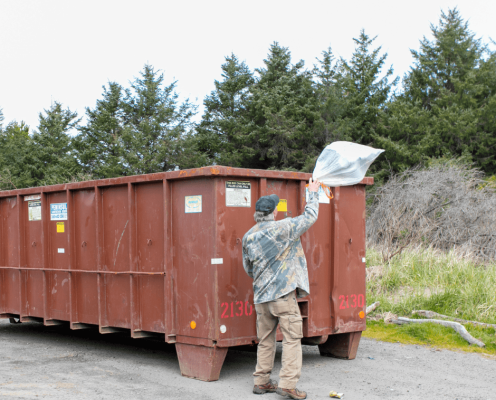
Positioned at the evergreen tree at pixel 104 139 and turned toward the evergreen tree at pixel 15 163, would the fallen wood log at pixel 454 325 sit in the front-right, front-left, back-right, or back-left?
back-left

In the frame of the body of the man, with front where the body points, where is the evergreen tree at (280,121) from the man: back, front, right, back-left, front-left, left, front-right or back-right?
front-left

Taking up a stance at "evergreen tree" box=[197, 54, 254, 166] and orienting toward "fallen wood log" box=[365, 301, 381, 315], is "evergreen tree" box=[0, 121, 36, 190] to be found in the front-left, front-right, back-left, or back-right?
back-right

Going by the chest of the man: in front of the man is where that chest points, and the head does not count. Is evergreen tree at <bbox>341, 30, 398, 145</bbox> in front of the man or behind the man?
in front

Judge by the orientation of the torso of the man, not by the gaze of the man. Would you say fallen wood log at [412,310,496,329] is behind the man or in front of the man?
in front

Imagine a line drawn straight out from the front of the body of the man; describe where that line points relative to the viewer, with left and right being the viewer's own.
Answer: facing away from the viewer and to the right of the viewer

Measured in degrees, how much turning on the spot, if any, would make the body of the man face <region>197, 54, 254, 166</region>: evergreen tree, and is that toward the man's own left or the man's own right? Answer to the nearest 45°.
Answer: approximately 45° to the man's own left
